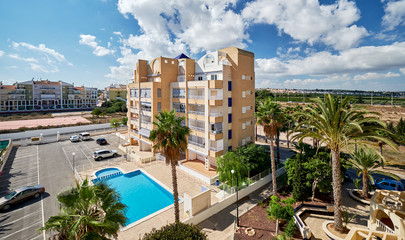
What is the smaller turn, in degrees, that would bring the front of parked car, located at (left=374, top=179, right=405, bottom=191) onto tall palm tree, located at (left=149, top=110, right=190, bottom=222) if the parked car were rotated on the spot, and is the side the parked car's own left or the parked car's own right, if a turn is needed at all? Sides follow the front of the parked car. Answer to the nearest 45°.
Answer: approximately 45° to the parked car's own left

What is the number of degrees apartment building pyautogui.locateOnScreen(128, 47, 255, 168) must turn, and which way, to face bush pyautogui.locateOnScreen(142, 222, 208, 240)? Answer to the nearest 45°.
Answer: approximately 45° to its left

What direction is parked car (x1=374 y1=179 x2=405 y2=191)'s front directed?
to the viewer's left

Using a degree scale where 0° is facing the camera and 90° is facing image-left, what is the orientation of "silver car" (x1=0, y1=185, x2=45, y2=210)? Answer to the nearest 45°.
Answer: approximately 45°

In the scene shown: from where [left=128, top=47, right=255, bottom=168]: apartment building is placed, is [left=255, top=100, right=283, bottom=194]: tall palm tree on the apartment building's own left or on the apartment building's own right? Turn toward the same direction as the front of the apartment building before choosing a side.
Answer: on the apartment building's own left
